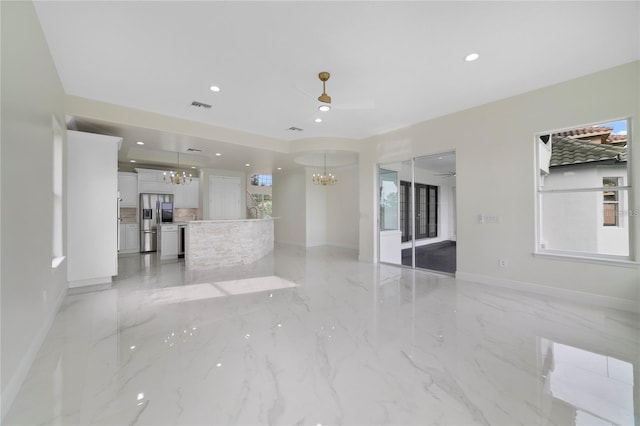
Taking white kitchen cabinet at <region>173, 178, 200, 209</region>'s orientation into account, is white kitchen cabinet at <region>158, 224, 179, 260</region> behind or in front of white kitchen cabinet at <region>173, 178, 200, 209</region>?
in front

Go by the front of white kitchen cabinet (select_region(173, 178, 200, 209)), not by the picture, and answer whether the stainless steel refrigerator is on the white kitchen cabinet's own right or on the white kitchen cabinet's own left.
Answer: on the white kitchen cabinet's own right

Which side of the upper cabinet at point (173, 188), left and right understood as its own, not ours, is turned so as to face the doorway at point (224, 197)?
left

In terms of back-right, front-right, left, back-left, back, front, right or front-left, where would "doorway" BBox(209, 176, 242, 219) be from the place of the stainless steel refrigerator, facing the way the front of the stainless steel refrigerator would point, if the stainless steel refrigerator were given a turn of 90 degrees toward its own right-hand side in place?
back

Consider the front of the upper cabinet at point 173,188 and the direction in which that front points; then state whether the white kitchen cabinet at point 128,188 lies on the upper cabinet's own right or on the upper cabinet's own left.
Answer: on the upper cabinet's own right

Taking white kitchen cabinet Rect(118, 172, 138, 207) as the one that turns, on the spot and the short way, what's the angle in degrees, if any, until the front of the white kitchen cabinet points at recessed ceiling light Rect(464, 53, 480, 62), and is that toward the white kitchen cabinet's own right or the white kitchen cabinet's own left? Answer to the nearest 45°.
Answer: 0° — it already faces it

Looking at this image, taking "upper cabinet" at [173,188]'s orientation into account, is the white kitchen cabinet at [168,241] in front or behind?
in front

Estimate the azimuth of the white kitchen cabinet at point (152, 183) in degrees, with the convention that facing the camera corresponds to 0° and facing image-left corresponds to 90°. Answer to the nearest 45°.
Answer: approximately 0°
